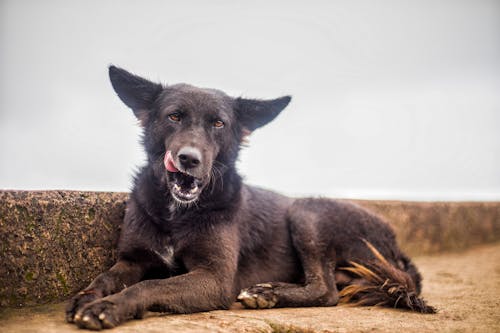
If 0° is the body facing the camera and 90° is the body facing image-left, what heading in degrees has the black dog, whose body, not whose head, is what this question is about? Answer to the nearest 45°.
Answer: approximately 45°
